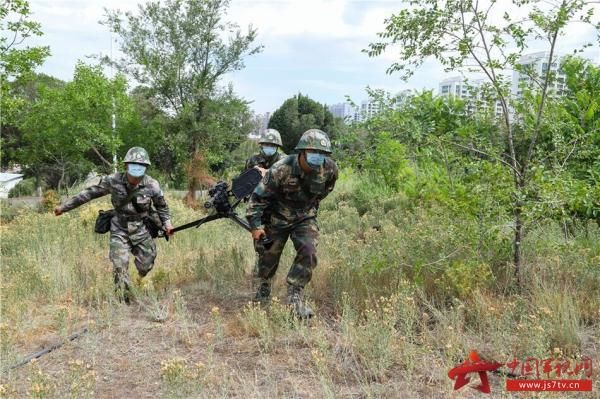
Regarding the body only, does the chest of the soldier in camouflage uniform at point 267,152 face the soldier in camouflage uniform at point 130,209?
no

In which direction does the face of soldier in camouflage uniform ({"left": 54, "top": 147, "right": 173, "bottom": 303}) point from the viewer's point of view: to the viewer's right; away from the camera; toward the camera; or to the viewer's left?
toward the camera

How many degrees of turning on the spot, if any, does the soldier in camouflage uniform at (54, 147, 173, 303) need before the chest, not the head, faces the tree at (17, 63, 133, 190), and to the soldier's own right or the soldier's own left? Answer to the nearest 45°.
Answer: approximately 180°

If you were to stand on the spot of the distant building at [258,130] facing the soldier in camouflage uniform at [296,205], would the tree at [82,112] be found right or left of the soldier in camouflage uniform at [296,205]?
right

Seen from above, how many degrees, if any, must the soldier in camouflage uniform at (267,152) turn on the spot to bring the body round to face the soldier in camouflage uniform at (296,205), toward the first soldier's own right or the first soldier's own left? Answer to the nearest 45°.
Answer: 0° — they already face them

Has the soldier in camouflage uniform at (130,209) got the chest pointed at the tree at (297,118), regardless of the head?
no

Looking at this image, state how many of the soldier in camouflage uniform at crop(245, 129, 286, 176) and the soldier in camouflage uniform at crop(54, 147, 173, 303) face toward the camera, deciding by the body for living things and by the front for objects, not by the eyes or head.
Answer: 2

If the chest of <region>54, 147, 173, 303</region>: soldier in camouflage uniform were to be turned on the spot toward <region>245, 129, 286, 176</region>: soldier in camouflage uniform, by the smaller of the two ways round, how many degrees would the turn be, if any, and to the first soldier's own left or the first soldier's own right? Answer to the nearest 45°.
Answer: approximately 90° to the first soldier's own left

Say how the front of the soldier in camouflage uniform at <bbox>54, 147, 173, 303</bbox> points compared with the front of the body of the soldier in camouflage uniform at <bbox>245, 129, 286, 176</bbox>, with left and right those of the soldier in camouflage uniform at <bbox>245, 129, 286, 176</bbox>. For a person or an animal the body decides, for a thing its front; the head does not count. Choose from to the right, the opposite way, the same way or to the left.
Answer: the same way

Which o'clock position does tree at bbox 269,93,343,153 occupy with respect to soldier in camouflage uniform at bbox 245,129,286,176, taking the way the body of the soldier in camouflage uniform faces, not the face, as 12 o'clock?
The tree is roughly at 6 o'clock from the soldier in camouflage uniform.

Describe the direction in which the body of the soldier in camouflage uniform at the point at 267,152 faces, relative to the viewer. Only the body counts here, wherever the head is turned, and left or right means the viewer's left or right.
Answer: facing the viewer
